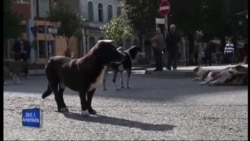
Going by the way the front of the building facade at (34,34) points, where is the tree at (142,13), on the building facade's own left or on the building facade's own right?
on the building facade's own left

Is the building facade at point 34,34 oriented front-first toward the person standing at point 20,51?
yes

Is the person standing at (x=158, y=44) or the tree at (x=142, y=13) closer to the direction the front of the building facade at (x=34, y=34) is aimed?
the person standing

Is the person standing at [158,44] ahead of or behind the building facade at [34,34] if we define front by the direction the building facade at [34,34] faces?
ahead

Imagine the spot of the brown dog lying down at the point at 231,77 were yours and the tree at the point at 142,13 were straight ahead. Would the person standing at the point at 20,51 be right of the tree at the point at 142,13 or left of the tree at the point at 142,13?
left

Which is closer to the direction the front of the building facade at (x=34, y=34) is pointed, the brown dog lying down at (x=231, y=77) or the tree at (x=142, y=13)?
the brown dog lying down

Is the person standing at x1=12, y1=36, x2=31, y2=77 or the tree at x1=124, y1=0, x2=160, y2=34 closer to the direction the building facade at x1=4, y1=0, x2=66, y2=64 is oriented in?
the person standing

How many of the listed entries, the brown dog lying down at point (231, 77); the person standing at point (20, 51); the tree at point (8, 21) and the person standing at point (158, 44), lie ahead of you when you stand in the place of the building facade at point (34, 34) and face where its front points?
4

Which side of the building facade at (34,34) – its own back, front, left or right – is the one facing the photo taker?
front

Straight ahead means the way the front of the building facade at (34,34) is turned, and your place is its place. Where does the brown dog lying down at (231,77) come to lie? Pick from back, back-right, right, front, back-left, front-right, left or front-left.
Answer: front

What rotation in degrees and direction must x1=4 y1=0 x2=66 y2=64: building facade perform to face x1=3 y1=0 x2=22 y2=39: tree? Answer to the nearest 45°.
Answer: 0° — it already faces it
